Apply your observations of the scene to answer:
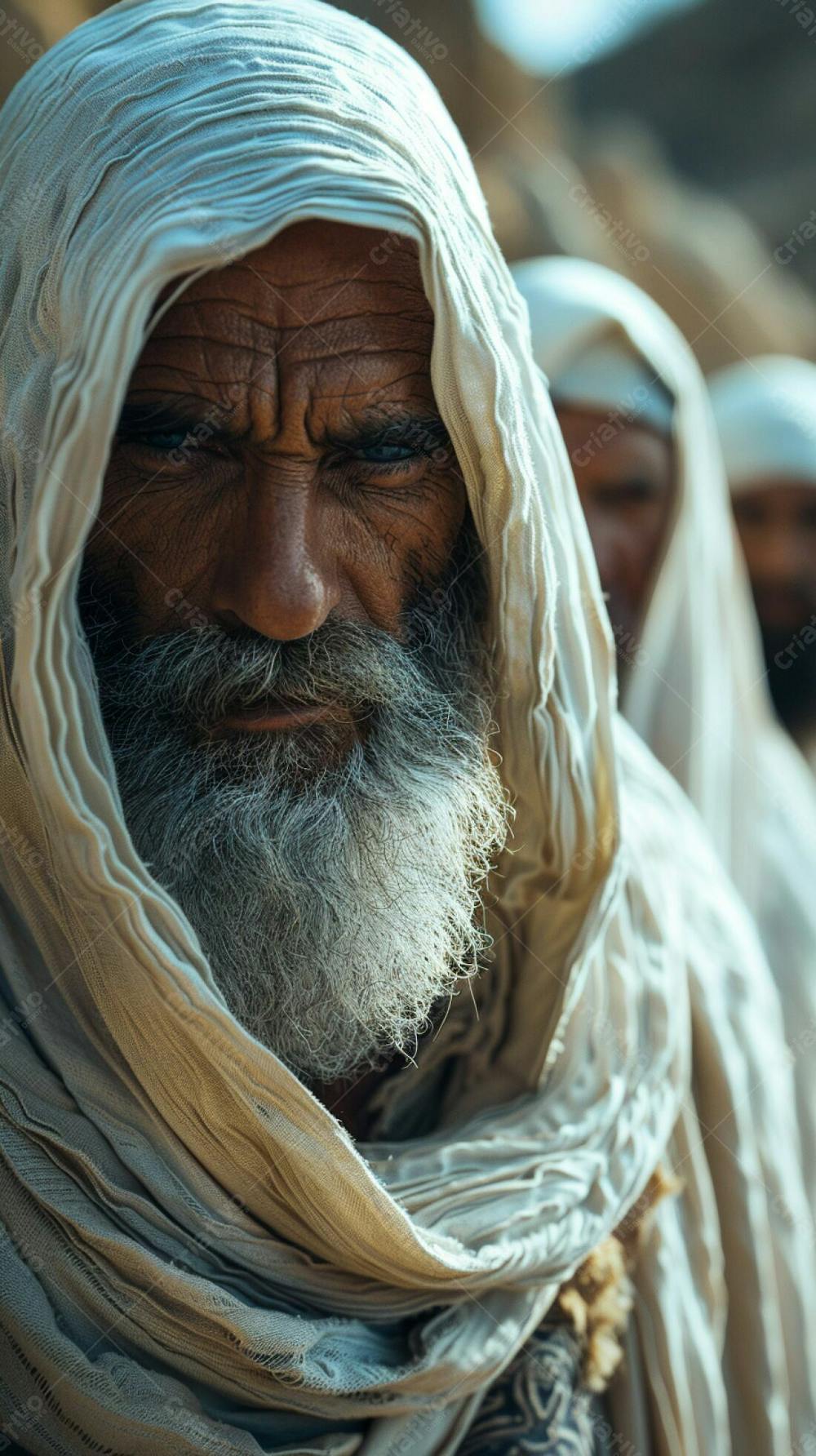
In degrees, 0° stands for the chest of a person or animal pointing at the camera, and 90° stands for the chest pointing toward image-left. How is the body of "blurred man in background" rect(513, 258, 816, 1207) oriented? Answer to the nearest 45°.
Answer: approximately 45°

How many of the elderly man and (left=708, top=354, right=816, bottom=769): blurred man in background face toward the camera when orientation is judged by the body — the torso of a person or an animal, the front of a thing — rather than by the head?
2

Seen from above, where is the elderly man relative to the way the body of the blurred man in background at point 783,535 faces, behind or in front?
in front

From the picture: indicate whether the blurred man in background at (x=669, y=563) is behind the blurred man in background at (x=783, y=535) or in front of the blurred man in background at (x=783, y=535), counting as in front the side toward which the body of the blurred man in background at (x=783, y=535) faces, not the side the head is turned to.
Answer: in front

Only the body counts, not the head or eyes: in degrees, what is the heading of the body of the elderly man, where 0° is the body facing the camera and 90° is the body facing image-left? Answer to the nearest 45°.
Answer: approximately 0°

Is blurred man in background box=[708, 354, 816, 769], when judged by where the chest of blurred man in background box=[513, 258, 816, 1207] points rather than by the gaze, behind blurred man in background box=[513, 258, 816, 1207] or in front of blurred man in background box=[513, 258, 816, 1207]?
behind

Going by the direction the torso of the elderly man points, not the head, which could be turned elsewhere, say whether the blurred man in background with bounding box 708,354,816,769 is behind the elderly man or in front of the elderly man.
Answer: behind

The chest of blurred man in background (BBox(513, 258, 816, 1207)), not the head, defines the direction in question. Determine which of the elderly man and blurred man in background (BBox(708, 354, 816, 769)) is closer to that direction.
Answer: the elderly man

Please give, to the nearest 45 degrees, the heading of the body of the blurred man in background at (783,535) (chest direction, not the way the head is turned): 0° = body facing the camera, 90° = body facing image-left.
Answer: approximately 0°
